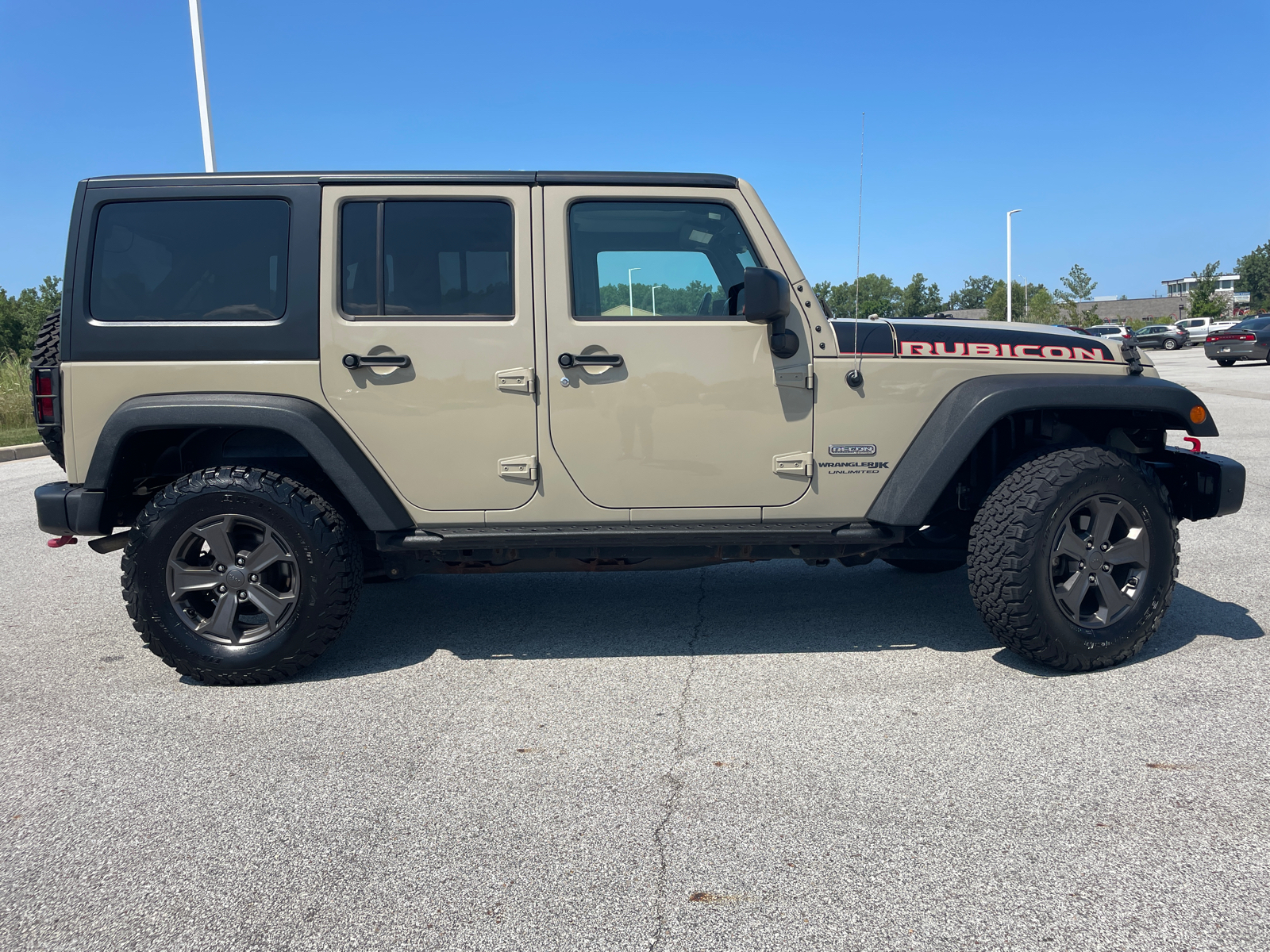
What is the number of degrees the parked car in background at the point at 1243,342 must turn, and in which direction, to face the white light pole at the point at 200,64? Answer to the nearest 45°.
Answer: approximately 180°

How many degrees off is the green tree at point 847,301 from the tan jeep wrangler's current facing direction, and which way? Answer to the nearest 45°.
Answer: approximately 45° to its left

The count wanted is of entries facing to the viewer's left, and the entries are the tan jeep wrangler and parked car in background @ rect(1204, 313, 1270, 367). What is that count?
0

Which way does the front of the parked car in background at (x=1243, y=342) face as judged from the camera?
facing away from the viewer and to the right of the viewer

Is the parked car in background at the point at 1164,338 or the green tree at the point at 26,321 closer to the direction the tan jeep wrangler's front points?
the parked car in background

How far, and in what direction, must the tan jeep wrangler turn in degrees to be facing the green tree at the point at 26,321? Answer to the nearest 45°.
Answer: approximately 135° to its left

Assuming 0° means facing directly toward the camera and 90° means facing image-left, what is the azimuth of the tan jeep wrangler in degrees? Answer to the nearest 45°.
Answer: approximately 270°

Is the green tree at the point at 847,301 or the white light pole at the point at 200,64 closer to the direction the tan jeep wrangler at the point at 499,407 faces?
the green tree

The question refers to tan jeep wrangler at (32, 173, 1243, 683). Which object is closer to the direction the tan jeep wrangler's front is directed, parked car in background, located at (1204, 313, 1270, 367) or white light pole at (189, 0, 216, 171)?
the parked car in background

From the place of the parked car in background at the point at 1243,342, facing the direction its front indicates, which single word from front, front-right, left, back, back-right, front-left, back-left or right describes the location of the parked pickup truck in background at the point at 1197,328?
front-left
